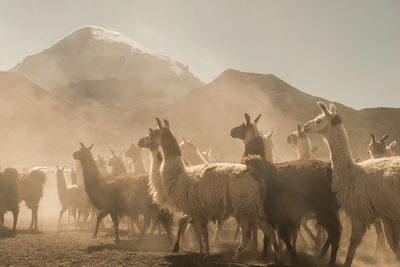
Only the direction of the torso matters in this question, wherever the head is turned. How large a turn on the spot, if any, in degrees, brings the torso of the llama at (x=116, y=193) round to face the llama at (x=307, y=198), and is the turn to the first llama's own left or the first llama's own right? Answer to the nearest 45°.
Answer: approximately 135° to the first llama's own left

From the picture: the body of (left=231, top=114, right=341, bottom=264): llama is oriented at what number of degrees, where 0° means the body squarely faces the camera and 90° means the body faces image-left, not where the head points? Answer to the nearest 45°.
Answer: approximately 90°

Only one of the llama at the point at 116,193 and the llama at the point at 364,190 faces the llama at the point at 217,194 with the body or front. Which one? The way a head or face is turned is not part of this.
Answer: the llama at the point at 364,190

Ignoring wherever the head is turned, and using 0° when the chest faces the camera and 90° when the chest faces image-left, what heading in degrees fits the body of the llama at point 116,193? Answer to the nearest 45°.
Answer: approximately 90°

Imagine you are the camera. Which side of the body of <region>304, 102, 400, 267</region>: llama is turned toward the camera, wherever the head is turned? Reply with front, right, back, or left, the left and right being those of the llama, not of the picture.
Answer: left

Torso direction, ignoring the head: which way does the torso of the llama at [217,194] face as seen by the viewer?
to the viewer's left
